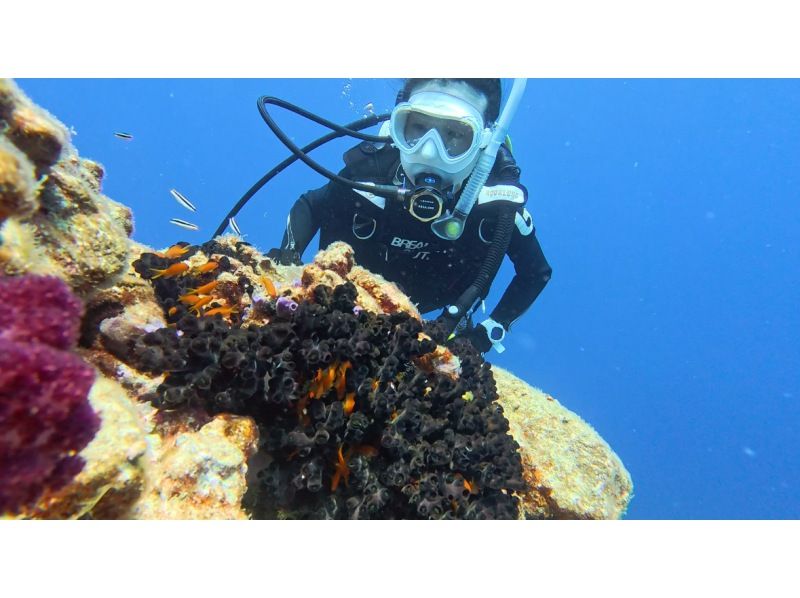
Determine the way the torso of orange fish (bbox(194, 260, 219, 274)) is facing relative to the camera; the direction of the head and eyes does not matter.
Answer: to the viewer's right

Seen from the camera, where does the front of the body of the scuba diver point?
toward the camera

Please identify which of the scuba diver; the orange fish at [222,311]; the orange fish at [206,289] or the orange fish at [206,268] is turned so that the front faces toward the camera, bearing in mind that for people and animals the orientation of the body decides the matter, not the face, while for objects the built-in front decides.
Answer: the scuba diver
